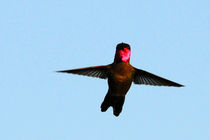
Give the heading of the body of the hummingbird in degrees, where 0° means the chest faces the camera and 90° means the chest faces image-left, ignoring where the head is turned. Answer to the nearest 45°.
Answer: approximately 0°
